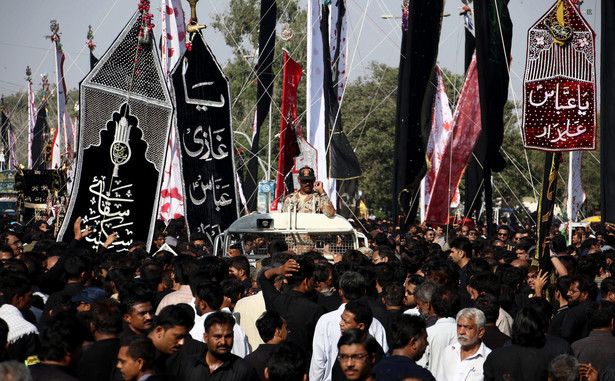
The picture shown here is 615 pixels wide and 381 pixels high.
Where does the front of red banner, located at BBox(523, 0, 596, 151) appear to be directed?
toward the camera

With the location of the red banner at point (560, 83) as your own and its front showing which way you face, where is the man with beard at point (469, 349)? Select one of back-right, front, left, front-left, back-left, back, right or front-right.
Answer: front

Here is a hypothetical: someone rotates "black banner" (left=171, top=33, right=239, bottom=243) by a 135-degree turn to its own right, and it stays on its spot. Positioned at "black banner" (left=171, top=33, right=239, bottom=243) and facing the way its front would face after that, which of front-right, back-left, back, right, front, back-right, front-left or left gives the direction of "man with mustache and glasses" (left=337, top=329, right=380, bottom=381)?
back-left

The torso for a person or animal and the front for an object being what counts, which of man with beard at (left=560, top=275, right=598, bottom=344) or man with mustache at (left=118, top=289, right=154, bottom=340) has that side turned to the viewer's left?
man with beard at (left=560, top=275, right=598, bottom=344)

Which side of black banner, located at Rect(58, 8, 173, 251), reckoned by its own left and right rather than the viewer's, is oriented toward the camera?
front

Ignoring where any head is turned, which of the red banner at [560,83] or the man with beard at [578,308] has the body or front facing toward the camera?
the red banner

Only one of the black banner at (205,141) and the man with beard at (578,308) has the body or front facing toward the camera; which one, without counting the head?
the black banner

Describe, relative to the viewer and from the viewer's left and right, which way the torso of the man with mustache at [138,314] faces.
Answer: facing the viewer and to the right of the viewer

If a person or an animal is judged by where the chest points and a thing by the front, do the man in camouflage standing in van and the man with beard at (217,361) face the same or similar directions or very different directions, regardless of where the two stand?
same or similar directions

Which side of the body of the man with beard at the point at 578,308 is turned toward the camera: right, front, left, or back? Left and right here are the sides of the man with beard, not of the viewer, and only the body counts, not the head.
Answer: left

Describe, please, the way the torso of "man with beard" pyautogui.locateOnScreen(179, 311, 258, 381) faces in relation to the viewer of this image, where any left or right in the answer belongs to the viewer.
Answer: facing the viewer

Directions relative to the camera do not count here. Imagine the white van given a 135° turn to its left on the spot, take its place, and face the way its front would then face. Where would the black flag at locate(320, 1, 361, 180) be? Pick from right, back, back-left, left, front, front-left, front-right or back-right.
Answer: front-left

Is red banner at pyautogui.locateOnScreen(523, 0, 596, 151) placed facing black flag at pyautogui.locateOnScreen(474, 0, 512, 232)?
no

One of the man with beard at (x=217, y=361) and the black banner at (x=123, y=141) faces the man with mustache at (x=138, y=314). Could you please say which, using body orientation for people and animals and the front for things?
the black banner

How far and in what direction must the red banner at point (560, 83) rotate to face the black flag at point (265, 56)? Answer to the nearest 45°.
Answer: approximately 135° to its right

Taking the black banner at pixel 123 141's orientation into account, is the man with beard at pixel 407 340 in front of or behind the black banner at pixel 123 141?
in front
